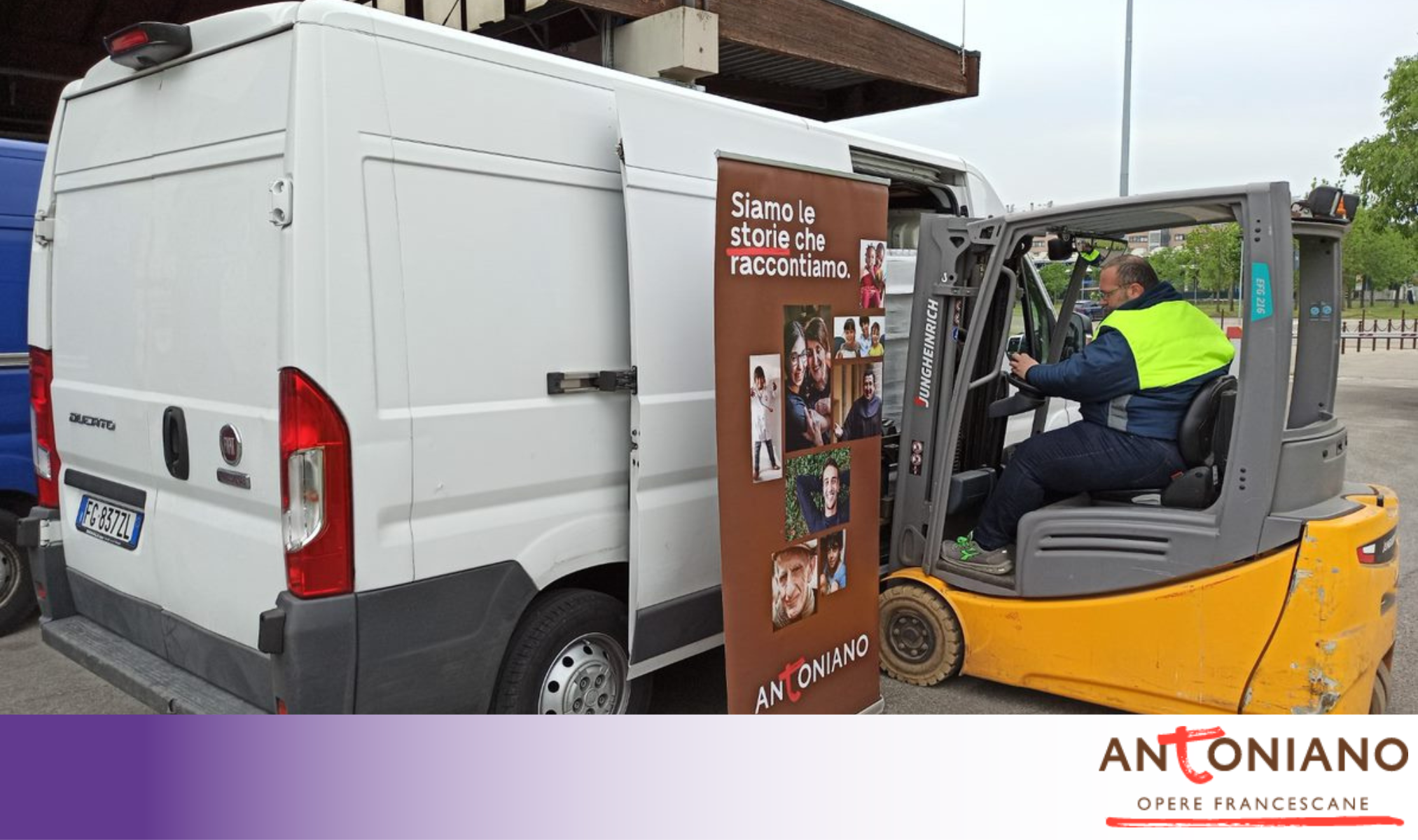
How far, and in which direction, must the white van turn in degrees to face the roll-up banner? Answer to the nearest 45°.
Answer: approximately 45° to its right

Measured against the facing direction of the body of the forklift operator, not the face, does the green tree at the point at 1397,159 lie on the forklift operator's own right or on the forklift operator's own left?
on the forklift operator's own right

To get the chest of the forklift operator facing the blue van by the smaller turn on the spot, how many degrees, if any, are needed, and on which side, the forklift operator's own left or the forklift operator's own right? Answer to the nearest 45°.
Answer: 0° — they already face it

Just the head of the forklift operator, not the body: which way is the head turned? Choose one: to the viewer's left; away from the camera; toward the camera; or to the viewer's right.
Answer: to the viewer's left

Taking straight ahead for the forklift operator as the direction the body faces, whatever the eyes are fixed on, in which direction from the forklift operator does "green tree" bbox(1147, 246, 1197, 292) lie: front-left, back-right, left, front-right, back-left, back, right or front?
right

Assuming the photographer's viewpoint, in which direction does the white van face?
facing away from the viewer and to the right of the viewer

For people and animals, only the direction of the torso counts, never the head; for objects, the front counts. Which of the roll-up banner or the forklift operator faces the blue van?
the forklift operator

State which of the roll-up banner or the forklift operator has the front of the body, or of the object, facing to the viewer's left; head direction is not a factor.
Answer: the forklift operator

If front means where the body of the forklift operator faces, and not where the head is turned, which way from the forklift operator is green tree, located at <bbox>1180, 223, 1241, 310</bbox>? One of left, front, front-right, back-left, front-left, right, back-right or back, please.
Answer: right

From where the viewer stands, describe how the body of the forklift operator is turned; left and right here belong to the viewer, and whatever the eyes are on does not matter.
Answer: facing to the left of the viewer
